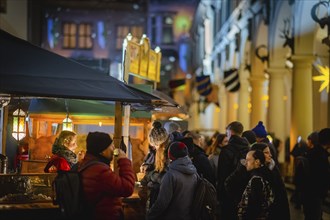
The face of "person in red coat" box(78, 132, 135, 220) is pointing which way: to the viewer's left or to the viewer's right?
to the viewer's right

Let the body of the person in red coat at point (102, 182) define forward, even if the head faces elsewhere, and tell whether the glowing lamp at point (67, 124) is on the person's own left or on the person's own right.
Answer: on the person's own left

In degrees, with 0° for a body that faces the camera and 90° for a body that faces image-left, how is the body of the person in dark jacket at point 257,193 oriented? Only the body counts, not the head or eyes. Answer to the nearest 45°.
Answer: approximately 90°

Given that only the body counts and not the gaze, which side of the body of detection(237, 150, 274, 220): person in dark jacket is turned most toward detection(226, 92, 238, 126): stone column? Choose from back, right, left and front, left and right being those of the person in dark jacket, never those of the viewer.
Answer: right

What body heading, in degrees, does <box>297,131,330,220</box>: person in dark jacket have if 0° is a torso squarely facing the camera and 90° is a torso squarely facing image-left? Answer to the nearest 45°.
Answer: approximately 90°

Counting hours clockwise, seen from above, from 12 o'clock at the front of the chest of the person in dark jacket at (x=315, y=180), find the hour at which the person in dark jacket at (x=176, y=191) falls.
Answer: the person in dark jacket at (x=176, y=191) is roughly at 10 o'clock from the person in dark jacket at (x=315, y=180).

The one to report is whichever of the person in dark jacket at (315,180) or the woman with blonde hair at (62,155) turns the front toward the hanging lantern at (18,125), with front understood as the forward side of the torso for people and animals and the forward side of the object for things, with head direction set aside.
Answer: the person in dark jacket
